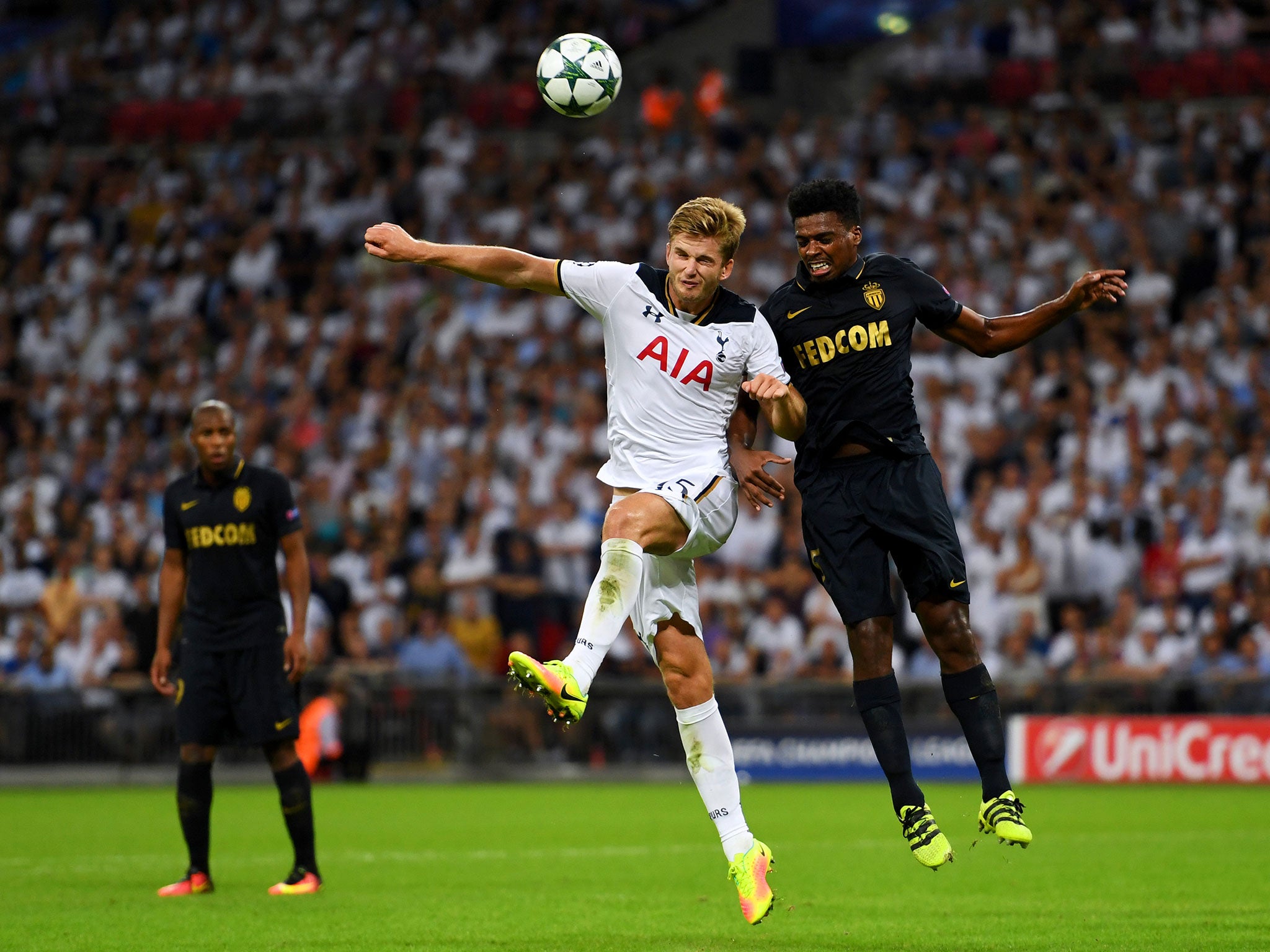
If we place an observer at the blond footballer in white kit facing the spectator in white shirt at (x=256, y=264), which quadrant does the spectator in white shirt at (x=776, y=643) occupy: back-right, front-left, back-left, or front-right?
front-right

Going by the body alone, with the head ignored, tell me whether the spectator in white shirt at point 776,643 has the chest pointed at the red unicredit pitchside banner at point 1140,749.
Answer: no

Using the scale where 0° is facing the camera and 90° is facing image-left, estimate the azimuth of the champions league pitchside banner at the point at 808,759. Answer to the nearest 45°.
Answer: approximately 0°

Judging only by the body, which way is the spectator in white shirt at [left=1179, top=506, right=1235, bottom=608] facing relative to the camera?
toward the camera

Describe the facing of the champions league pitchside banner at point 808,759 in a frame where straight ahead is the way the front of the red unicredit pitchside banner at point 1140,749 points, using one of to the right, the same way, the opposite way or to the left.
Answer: the same way

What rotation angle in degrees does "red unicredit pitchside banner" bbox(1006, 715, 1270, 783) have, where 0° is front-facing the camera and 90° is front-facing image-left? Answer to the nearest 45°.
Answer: approximately 0°

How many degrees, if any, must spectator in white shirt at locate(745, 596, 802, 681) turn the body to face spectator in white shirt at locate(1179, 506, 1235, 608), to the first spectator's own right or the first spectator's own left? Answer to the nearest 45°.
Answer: approximately 90° to the first spectator's own left

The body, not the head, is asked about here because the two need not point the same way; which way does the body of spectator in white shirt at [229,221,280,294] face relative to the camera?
toward the camera

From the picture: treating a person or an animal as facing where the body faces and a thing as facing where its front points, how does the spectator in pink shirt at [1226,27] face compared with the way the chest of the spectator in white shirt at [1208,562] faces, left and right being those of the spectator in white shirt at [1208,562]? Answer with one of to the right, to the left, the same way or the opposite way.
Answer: the same way

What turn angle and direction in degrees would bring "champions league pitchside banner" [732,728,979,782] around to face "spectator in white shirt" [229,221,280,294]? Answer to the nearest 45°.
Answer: approximately 135° to its right

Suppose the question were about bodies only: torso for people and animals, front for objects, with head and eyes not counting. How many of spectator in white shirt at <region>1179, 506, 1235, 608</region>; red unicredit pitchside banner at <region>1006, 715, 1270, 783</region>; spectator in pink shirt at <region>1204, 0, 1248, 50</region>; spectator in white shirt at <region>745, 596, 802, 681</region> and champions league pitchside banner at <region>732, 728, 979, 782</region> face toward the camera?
5

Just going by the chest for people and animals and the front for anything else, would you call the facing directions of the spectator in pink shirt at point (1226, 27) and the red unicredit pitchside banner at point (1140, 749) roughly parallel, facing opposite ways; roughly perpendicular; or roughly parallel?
roughly parallel

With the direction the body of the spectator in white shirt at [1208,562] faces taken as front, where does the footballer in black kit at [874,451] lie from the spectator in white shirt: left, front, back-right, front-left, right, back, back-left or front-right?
front

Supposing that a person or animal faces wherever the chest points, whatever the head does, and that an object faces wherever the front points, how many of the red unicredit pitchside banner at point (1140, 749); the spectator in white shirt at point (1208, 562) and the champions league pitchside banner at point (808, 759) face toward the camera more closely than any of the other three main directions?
3

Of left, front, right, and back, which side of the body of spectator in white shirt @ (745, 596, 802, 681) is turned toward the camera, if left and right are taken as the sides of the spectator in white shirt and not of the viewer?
front

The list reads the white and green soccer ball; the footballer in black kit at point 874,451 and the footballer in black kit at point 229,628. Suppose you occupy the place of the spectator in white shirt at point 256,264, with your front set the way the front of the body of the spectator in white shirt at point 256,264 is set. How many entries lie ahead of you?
3

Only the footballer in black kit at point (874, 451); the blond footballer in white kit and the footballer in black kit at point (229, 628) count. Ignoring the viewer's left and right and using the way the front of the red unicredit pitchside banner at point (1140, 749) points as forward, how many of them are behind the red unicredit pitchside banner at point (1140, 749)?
0

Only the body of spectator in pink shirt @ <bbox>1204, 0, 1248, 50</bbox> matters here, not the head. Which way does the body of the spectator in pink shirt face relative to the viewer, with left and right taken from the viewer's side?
facing the viewer

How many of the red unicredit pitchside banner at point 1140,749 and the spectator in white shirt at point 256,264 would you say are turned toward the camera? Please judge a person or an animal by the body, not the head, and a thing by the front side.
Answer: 2

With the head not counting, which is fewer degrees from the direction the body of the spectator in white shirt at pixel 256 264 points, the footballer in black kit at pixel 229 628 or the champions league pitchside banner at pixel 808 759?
the footballer in black kit

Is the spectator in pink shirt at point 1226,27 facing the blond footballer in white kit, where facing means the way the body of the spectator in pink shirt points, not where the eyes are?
yes

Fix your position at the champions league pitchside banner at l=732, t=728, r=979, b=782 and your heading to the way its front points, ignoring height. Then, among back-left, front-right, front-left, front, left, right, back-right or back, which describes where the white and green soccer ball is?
front
